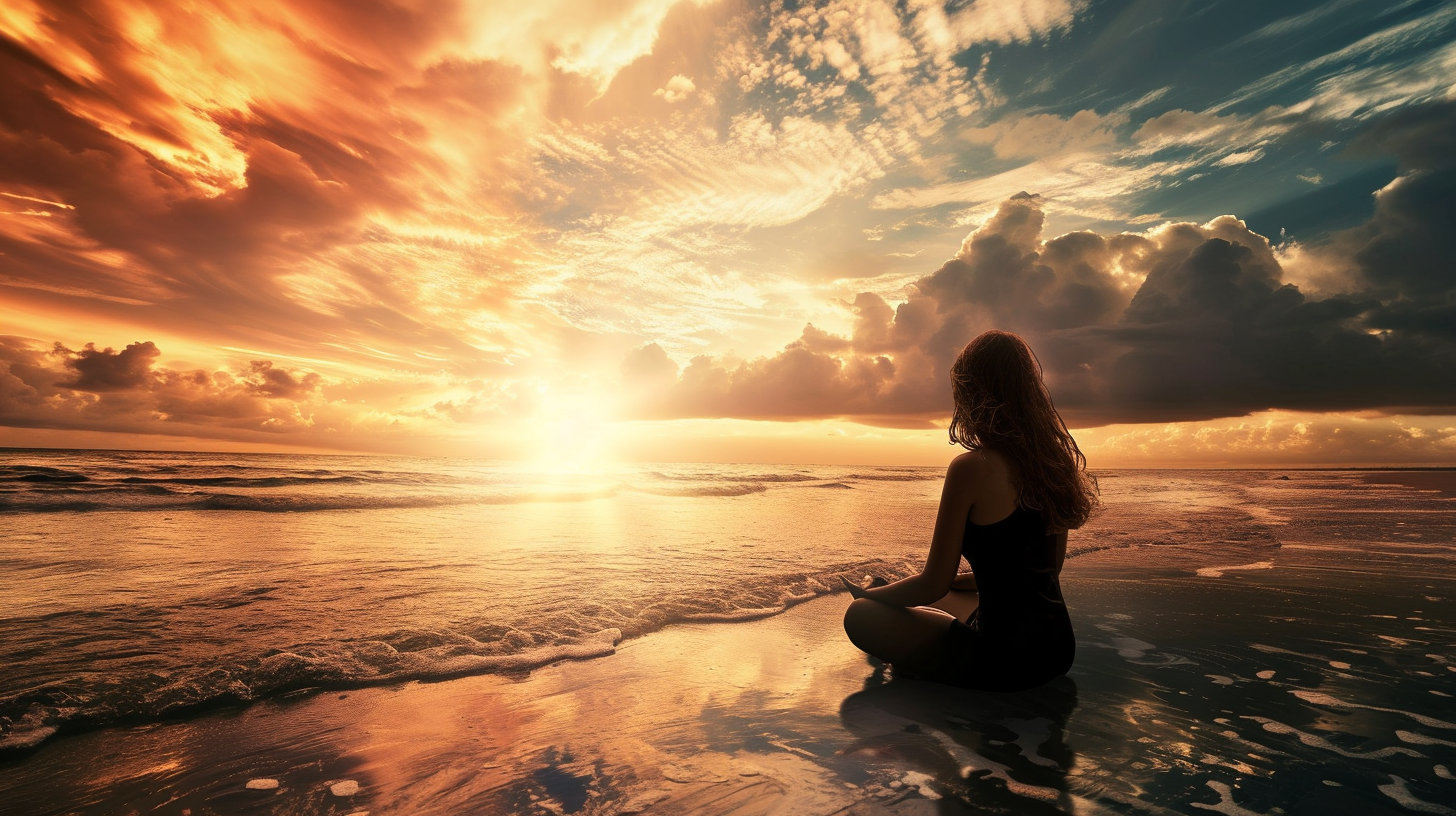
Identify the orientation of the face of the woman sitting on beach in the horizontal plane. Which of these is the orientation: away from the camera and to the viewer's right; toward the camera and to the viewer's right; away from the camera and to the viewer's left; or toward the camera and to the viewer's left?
away from the camera and to the viewer's left

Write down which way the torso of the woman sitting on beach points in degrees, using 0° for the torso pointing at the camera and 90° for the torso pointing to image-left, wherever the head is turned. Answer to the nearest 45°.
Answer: approximately 135°
